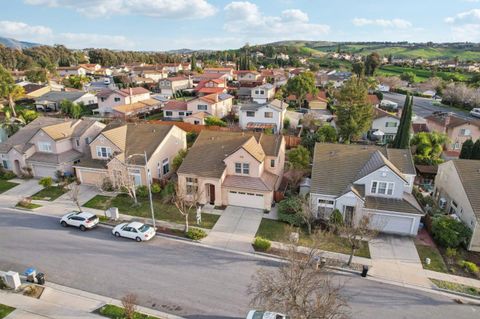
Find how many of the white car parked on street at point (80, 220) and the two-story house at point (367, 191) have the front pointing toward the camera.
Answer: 1

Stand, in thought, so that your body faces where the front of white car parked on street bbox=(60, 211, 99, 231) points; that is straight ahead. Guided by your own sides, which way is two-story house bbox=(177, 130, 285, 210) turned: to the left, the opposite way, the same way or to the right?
to the left

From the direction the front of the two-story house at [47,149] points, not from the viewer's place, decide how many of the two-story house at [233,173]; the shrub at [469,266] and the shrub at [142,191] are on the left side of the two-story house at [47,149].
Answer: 3

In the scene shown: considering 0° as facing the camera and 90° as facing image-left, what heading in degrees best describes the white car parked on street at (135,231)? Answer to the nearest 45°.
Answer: approximately 135°

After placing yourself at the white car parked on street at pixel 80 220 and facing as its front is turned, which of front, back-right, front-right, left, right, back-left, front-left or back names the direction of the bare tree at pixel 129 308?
back-left

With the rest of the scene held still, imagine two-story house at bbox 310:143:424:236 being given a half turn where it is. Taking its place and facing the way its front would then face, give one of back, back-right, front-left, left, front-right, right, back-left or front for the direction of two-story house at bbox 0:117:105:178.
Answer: left

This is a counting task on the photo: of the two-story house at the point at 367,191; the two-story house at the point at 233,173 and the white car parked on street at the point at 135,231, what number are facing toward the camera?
2

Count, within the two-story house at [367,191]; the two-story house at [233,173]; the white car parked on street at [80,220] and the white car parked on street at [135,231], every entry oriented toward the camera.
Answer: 2

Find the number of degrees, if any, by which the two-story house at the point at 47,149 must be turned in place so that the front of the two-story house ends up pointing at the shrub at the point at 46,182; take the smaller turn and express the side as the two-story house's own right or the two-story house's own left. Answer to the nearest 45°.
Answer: approximately 45° to the two-story house's own left

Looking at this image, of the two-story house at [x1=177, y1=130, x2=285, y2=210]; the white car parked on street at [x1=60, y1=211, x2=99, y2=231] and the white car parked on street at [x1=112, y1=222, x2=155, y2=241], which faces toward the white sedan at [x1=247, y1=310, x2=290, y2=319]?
the two-story house

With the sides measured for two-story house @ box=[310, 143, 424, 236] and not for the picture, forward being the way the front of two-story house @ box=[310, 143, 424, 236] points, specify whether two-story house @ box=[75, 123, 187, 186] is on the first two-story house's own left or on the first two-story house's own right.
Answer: on the first two-story house's own right

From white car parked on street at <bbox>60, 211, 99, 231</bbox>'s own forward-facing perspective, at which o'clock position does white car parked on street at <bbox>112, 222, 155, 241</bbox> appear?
white car parked on street at <bbox>112, 222, 155, 241</bbox> is roughly at 6 o'clock from white car parked on street at <bbox>60, 211, 99, 231</bbox>.

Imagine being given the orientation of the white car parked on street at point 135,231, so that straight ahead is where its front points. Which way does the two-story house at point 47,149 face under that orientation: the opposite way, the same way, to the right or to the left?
to the left

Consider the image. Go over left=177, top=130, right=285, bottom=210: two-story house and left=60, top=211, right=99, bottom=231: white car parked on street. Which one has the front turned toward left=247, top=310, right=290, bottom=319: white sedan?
the two-story house

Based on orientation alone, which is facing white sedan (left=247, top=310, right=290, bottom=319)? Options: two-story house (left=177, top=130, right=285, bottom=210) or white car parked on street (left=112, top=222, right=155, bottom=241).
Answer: the two-story house
